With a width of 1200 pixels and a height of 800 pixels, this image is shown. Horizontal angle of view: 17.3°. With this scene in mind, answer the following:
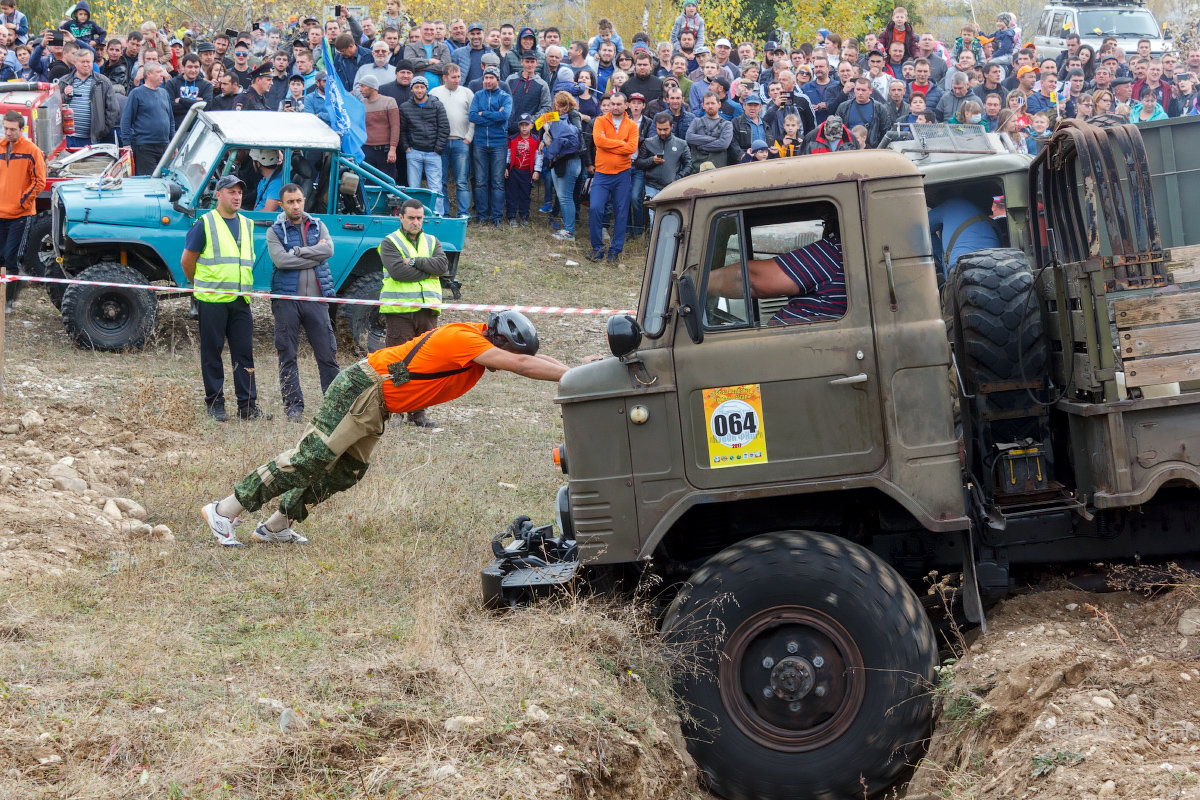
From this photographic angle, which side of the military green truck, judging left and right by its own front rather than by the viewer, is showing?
left

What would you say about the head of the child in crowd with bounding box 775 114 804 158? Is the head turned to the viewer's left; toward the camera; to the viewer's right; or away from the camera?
toward the camera

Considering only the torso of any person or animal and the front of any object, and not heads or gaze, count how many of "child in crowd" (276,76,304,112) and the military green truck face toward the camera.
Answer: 1

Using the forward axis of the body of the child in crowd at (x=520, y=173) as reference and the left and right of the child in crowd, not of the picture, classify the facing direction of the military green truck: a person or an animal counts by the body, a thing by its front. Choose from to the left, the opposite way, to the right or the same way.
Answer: to the right

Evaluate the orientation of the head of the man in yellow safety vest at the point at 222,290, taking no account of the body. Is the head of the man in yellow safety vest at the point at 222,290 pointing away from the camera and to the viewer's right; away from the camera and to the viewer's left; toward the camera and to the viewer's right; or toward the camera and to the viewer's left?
toward the camera and to the viewer's right

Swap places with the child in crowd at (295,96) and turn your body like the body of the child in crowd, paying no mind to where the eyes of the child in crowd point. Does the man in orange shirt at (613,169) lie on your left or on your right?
on your left

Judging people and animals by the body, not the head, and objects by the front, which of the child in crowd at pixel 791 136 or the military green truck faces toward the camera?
the child in crowd

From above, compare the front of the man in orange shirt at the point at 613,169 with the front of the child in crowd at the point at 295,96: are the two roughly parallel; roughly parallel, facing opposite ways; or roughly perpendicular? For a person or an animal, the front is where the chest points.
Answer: roughly parallel

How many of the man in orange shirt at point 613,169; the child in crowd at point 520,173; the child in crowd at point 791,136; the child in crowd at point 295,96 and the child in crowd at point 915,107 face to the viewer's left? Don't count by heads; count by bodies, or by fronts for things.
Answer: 0

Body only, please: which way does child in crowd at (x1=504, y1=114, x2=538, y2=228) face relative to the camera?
toward the camera

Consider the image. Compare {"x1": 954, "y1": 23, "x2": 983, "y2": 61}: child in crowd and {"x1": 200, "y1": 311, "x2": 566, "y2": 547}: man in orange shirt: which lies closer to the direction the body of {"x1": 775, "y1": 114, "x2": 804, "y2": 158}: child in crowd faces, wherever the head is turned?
the man in orange shirt

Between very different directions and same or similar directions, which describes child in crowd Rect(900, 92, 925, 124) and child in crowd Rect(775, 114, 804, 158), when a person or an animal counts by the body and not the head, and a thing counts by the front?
same or similar directions
